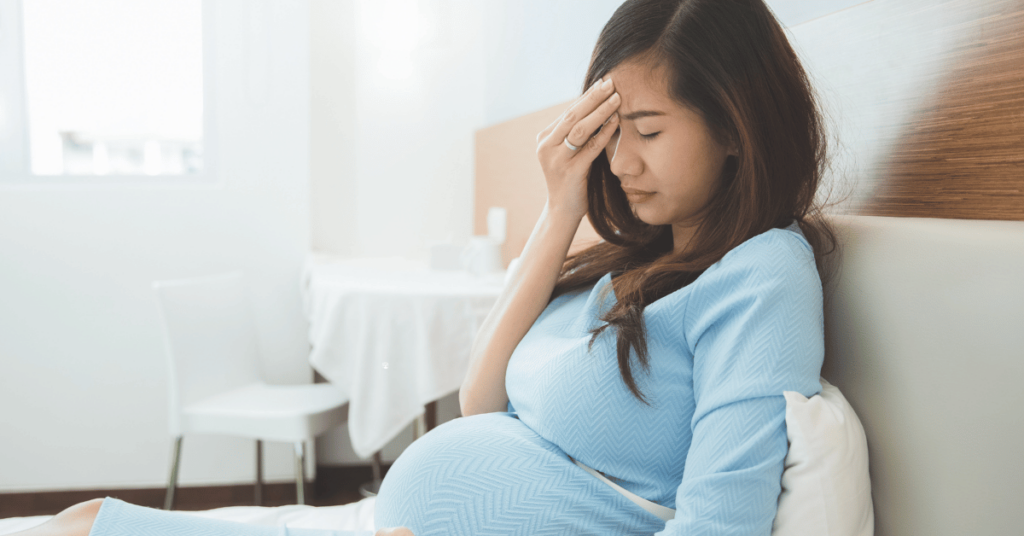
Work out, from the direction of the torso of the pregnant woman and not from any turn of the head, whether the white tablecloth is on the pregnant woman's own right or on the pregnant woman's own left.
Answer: on the pregnant woman's own right

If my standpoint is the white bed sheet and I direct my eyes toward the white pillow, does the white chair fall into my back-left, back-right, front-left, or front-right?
back-left

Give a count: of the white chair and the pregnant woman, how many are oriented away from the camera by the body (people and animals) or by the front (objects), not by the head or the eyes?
0

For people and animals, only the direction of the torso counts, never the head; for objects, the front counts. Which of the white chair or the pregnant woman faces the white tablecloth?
the white chair

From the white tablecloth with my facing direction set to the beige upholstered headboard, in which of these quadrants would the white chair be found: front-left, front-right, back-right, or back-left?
back-right

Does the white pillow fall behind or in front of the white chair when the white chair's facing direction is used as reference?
in front

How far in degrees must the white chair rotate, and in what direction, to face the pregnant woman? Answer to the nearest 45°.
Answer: approximately 45° to its right

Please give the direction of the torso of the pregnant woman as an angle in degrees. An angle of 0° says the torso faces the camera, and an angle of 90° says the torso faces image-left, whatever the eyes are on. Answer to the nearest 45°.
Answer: approximately 45°

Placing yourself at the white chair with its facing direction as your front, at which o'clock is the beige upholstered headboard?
The beige upholstered headboard is roughly at 1 o'clock from the white chair.

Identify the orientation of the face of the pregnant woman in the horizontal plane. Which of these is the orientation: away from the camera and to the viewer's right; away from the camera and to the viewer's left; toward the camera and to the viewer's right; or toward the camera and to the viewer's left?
toward the camera and to the viewer's left
